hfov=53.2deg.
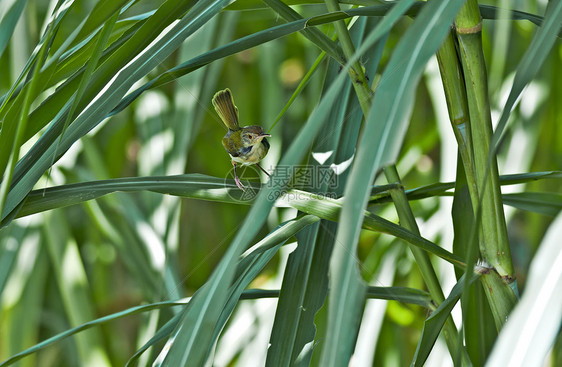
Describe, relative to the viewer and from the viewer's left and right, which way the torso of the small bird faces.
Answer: facing the viewer and to the right of the viewer
